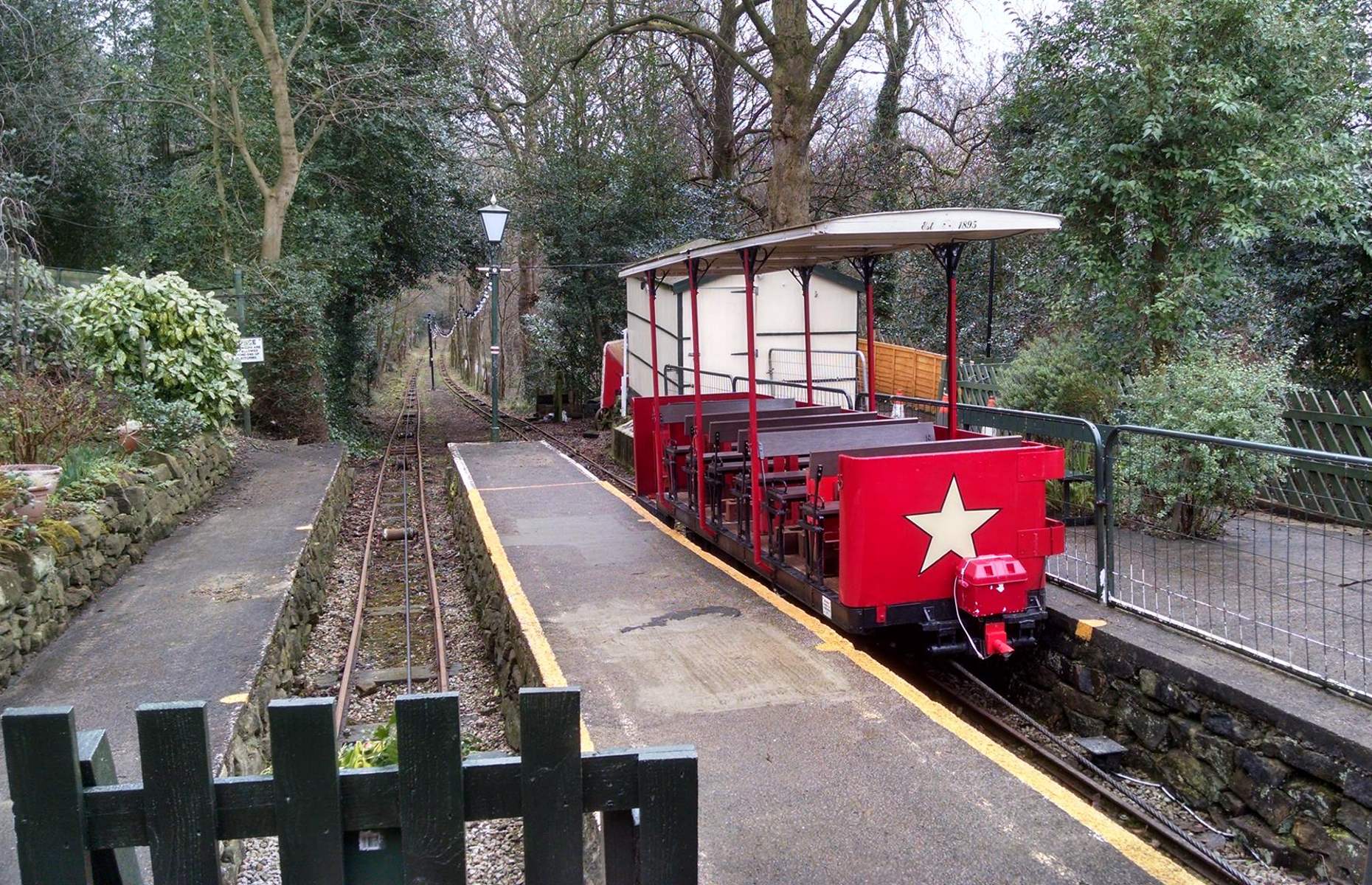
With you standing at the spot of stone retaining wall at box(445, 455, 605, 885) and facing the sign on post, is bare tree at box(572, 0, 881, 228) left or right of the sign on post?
right

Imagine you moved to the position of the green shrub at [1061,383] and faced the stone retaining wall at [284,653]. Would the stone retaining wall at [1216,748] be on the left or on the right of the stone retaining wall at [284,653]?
left
